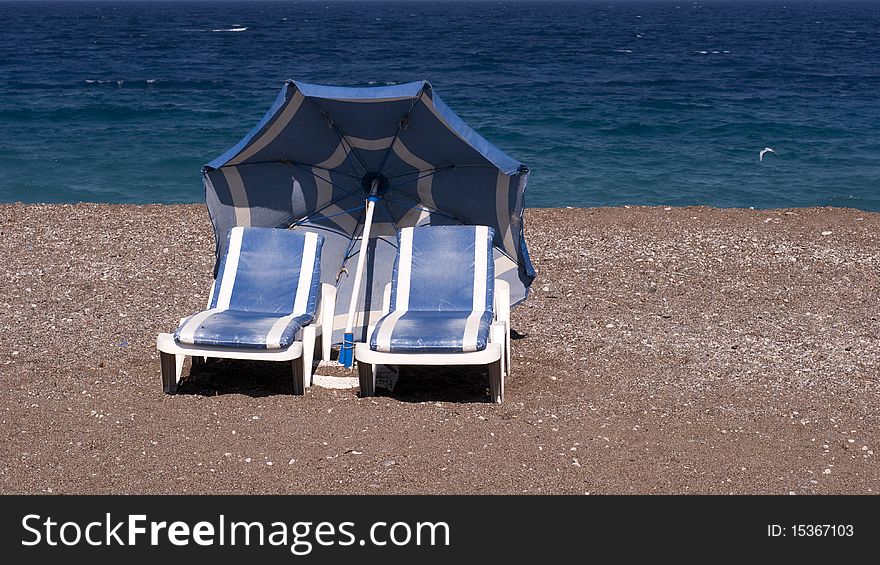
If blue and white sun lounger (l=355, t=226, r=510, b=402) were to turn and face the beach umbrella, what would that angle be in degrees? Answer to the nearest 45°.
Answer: approximately 135° to its right

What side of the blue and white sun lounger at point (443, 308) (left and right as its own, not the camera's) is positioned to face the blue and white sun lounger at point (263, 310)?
right

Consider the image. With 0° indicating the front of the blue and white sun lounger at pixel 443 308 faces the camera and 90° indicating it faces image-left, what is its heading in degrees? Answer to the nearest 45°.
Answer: approximately 0°
